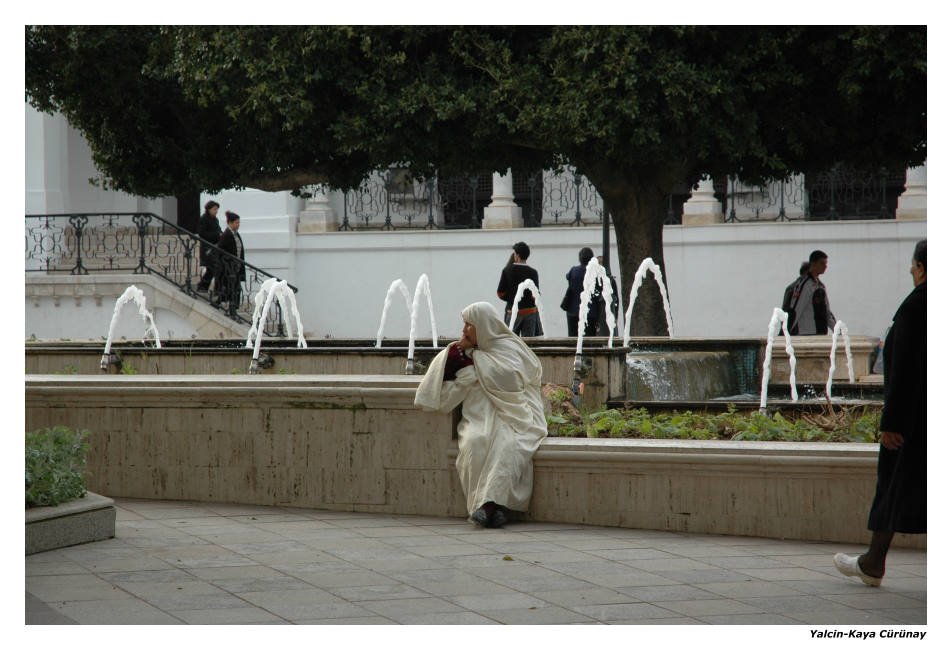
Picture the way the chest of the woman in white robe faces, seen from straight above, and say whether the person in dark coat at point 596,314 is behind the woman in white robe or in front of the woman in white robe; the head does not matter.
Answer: behind

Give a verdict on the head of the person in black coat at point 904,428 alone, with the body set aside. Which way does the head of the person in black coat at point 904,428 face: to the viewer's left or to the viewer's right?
to the viewer's left

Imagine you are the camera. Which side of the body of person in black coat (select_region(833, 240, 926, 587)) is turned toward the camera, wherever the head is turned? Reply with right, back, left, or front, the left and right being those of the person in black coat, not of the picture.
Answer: left

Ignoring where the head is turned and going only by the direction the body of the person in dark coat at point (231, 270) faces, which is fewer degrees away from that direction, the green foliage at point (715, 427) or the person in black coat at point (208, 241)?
the green foliage

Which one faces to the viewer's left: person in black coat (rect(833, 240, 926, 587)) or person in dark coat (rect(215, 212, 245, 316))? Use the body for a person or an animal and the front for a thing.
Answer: the person in black coat

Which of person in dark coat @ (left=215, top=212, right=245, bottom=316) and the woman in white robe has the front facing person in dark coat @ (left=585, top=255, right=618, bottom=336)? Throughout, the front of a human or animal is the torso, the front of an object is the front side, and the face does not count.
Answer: person in dark coat @ (left=215, top=212, right=245, bottom=316)

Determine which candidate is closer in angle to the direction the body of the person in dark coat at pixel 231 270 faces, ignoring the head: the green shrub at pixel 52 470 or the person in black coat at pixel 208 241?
the green shrub

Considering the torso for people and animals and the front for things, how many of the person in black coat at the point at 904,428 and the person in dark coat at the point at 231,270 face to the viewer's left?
1

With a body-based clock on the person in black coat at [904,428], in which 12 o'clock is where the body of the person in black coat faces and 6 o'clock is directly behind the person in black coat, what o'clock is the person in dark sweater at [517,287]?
The person in dark sweater is roughly at 2 o'clock from the person in black coat.

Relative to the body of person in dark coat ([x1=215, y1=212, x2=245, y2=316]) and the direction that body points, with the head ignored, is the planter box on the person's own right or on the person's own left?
on the person's own right
